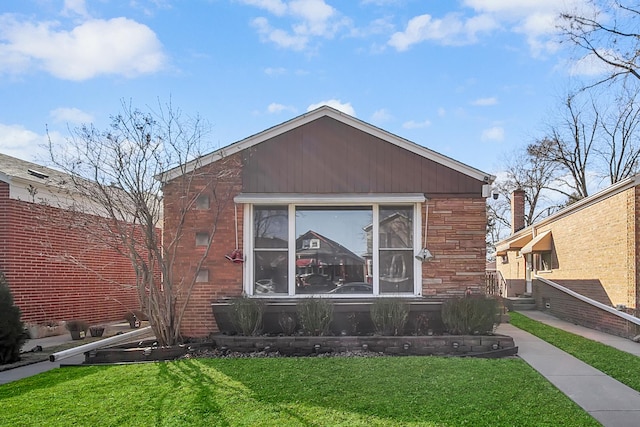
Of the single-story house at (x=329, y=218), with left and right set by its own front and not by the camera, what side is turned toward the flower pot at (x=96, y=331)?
right

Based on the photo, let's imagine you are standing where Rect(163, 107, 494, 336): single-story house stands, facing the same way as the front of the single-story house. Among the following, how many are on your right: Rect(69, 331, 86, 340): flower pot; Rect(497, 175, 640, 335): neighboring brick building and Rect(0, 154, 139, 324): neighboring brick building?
2

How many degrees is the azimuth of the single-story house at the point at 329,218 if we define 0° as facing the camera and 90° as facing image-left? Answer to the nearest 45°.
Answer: approximately 0°

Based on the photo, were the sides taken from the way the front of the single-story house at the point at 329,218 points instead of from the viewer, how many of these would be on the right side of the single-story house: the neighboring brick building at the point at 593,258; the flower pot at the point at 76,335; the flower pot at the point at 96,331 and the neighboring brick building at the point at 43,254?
3

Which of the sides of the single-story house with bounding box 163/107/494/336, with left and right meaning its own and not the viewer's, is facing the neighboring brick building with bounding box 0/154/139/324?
right
